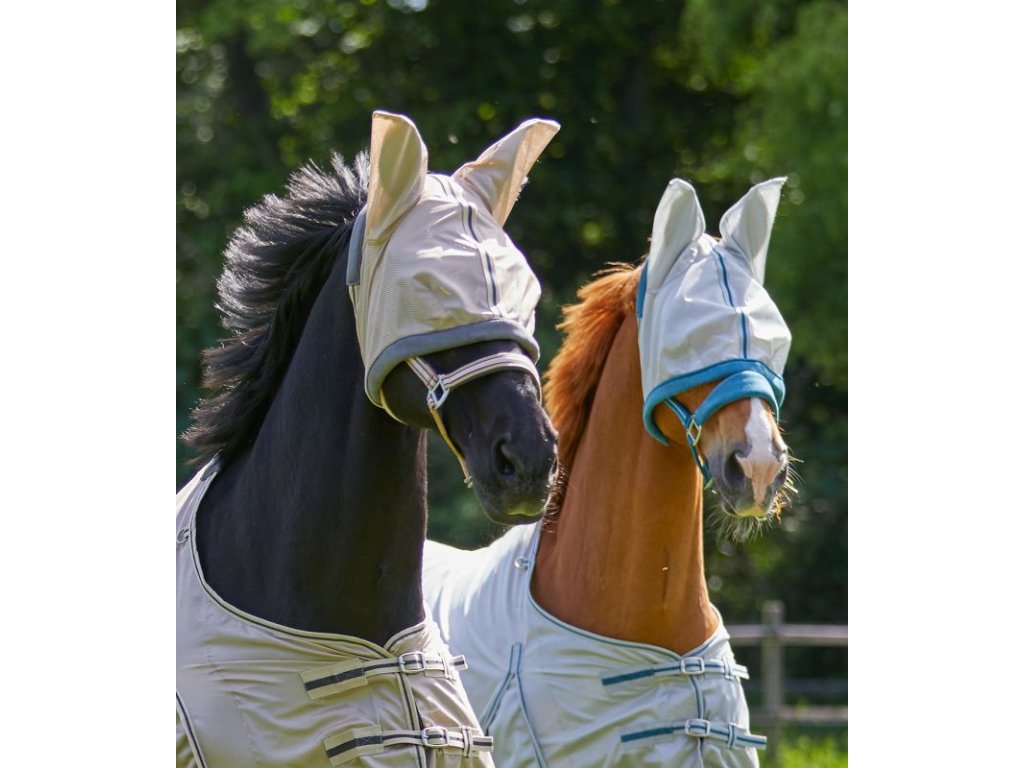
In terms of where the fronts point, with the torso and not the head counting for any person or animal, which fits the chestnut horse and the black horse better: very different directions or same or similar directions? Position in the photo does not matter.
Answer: same or similar directions

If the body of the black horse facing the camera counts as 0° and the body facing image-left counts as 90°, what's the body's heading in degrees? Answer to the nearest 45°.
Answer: approximately 315°

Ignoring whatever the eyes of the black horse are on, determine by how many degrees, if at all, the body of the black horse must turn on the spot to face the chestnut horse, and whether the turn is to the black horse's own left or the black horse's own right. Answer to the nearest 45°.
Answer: approximately 90° to the black horse's own left

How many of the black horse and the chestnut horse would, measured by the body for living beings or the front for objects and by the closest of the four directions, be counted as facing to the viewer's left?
0

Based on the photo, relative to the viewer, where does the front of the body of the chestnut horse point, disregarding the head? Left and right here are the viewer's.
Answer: facing the viewer and to the right of the viewer

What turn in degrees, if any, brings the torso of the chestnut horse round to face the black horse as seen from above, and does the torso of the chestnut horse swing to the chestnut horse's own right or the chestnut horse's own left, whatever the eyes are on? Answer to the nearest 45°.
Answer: approximately 90° to the chestnut horse's own right
